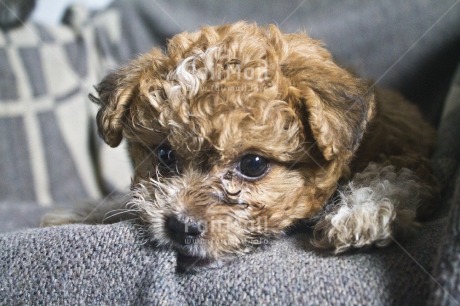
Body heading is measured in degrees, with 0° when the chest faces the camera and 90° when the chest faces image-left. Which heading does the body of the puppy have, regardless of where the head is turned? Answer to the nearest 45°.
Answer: approximately 45°
